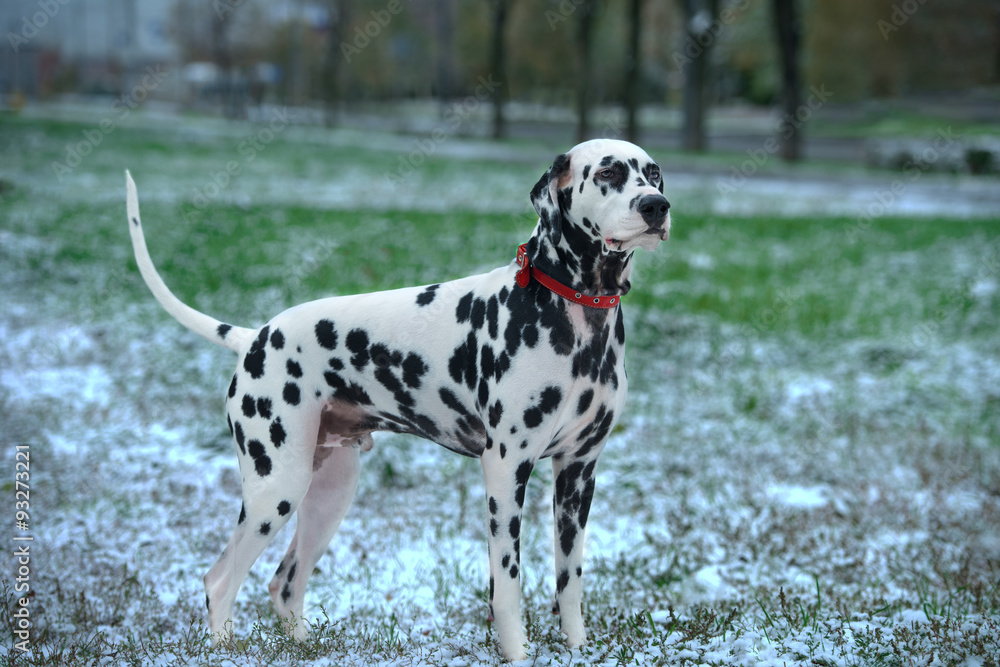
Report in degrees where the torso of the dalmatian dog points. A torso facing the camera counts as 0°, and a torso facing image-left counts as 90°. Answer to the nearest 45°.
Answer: approximately 315°
